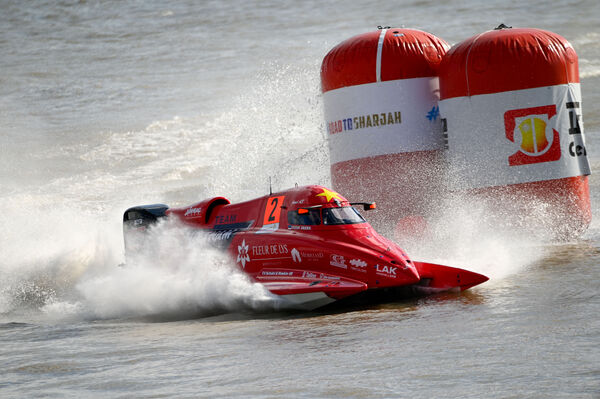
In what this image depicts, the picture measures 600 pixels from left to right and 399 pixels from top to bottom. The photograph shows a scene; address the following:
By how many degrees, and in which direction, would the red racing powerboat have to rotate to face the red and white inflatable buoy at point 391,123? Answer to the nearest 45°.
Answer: approximately 135° to its left

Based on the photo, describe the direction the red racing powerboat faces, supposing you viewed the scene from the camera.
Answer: facing the viewer and to the right of the viewer

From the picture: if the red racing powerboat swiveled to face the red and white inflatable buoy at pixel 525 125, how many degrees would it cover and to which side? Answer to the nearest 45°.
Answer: approximately 90° to its left
